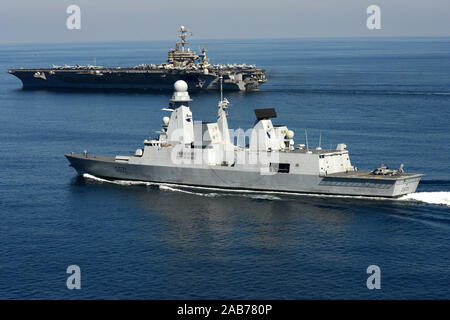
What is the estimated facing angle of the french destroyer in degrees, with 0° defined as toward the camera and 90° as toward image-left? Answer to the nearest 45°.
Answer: approximately 135°
